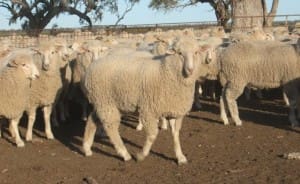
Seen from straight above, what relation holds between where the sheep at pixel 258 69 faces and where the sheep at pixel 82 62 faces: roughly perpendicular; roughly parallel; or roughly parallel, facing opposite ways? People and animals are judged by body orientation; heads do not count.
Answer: roughly perpendicular

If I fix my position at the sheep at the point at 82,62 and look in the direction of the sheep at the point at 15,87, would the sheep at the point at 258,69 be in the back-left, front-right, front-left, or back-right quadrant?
back-left

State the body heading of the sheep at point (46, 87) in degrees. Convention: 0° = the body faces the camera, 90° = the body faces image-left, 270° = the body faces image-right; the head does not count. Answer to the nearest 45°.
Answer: approximately 0°

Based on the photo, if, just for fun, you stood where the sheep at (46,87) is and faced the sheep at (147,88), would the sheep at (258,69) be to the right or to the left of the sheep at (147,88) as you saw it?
left
